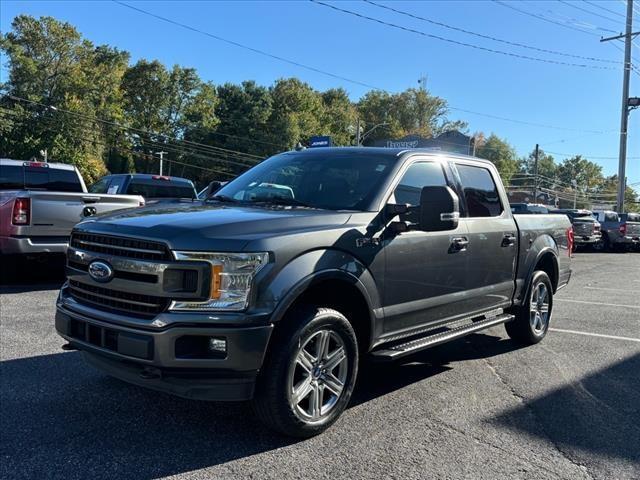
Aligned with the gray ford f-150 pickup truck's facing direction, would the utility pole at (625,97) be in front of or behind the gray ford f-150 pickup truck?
behind

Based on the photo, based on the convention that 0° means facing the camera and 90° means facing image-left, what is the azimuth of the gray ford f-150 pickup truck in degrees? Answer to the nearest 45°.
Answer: approximately 45°
